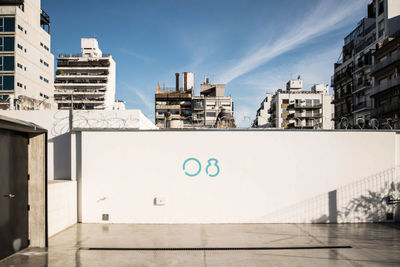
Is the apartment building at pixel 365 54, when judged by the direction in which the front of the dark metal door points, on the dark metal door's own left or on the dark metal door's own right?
on the dark metal door's own left

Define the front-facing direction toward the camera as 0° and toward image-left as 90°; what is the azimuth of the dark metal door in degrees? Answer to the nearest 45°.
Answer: approximately 315°
